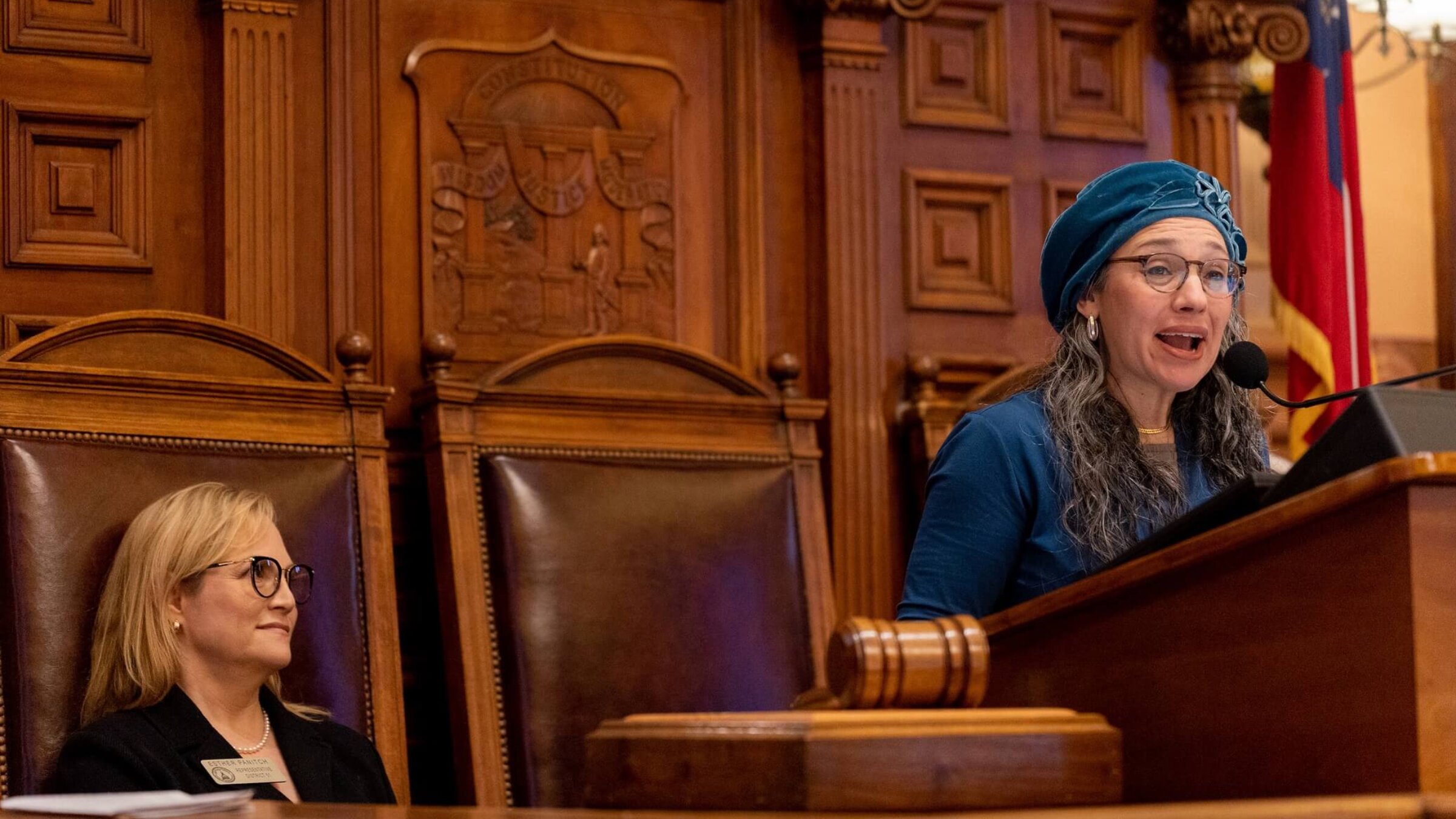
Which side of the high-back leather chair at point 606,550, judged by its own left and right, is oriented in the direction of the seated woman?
right

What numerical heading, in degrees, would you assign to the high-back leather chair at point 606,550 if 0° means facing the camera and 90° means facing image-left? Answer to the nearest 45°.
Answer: approximately 315°

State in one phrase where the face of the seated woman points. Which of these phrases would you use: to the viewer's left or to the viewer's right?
to the viewer's right

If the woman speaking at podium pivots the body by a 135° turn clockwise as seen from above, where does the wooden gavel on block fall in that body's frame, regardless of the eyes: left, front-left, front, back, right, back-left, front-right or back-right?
left

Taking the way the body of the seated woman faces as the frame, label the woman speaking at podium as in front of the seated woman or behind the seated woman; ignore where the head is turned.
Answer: in front

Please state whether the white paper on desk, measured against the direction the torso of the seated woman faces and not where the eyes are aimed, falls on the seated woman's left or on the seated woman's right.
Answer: on the seated woman's right

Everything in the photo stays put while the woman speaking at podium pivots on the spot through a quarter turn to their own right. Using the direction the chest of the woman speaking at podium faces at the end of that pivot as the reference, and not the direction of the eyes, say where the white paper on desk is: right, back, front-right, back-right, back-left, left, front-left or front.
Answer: front

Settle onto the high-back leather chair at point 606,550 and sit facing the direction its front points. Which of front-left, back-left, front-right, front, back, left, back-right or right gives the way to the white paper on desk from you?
front-right

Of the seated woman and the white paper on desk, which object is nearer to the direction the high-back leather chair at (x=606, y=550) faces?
the white paper on desk

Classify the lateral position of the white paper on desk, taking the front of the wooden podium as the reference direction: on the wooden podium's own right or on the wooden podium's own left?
on the wooden podium's own right
